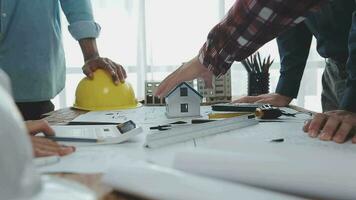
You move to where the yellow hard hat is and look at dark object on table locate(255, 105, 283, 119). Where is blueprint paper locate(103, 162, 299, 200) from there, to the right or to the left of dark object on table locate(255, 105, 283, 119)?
right

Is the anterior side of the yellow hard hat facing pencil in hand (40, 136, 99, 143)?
no
